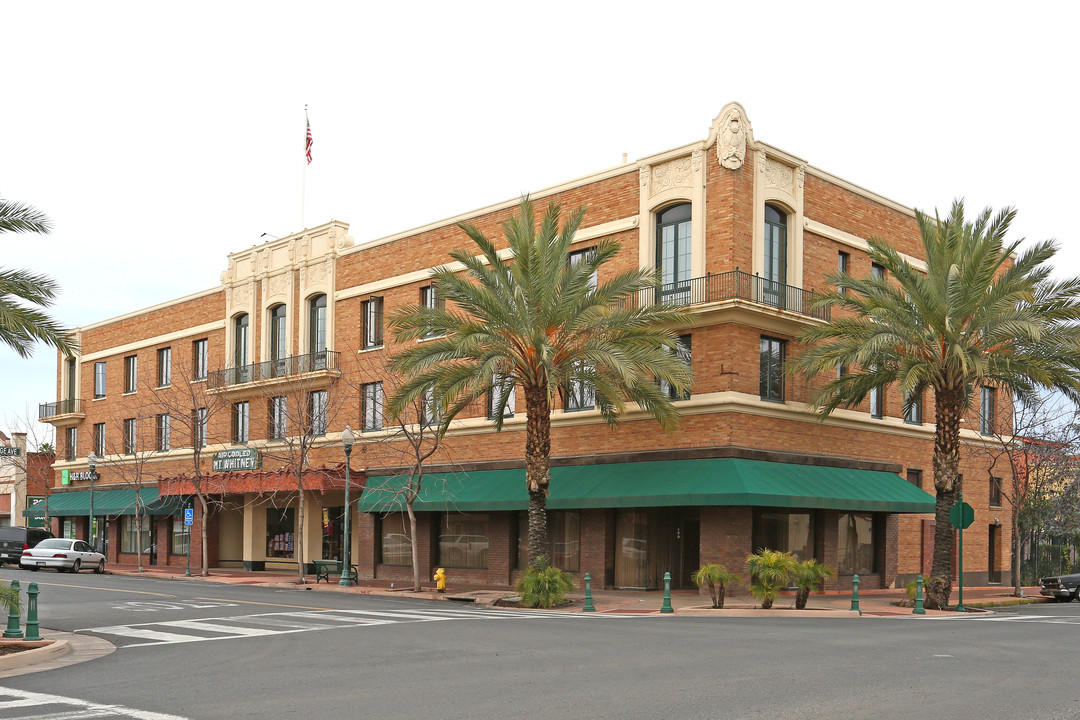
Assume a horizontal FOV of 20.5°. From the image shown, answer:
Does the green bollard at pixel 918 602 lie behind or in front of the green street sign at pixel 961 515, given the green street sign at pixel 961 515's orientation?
behind

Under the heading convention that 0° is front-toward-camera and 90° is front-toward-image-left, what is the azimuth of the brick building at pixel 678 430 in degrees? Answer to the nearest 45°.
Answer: approximately 45°

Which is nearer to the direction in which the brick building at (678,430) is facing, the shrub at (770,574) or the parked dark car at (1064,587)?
the shrub
